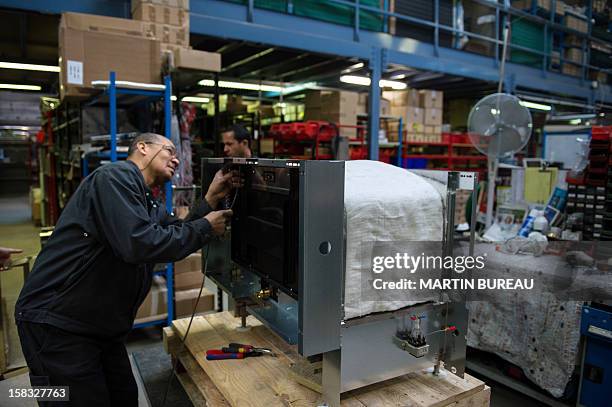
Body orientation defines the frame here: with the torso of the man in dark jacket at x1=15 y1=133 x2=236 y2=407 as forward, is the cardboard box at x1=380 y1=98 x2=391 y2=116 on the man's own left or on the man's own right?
on the man's own left

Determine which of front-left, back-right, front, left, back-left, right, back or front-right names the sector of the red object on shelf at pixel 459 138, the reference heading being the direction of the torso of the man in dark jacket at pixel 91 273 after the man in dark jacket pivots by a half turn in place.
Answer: back-right

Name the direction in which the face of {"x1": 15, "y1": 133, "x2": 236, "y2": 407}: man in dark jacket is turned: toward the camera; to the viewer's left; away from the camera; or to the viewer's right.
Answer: to the viewer's right

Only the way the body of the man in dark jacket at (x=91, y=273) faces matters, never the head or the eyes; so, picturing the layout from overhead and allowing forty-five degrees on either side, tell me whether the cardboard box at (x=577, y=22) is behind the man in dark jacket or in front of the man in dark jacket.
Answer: in front

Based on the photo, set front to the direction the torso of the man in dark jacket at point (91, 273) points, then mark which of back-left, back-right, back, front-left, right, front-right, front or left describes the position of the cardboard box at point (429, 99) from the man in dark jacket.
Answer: front-left

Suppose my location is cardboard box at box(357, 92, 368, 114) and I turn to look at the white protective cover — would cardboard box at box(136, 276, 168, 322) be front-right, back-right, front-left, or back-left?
front-right

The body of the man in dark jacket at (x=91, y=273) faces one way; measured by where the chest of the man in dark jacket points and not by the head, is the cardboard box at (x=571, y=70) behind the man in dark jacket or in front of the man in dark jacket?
in front

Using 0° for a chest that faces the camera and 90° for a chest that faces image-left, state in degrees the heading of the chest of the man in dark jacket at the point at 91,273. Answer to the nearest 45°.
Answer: approximately 270°

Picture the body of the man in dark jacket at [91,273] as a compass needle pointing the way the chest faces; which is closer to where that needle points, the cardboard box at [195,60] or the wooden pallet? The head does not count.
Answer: the wooden pallet

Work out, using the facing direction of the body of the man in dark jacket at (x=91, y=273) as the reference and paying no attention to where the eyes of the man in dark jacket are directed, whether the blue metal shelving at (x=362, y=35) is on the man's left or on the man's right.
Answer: on the man's left

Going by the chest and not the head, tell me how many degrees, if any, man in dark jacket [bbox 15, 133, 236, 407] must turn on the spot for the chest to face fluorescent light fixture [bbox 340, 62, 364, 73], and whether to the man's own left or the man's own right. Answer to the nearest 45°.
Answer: approximately 45° to the man's own left
